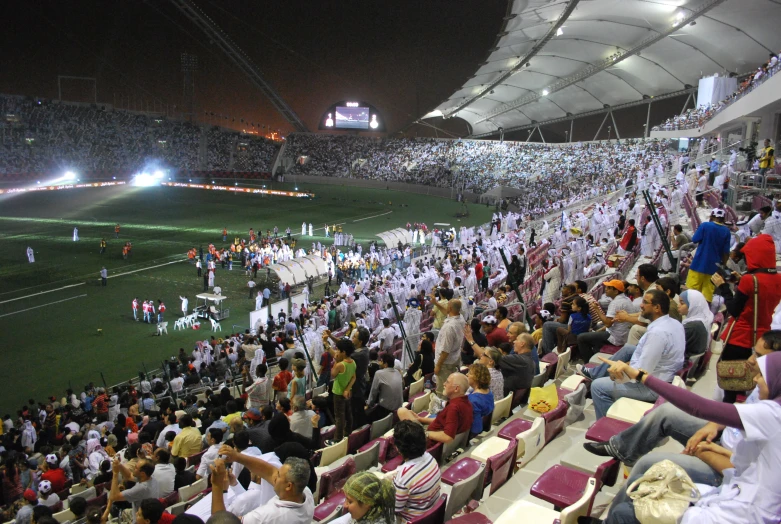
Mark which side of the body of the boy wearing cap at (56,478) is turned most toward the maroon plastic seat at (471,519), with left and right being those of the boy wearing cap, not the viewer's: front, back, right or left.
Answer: back

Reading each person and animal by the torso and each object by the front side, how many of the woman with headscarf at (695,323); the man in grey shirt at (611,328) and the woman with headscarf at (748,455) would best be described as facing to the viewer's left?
3

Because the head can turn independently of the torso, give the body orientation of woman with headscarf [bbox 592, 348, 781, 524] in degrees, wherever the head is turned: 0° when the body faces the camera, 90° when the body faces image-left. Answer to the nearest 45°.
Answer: approximately 90°

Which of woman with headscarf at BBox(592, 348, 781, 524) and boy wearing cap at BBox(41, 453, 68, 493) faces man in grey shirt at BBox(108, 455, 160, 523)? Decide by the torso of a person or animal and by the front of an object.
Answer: the woman with headscarf

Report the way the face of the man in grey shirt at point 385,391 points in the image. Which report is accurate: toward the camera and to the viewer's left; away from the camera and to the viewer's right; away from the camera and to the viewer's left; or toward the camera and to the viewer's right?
away from the camera and to the viewer's left

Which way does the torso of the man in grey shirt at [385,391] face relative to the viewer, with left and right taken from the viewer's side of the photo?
facing away from the viewer and to the left of the viewer

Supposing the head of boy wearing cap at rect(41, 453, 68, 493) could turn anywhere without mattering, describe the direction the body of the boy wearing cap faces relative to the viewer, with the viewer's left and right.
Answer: facing away from the viewer and to the left of the viewer

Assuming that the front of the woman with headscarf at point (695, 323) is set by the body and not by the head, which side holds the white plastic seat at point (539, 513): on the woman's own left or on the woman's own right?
on the woman's own left

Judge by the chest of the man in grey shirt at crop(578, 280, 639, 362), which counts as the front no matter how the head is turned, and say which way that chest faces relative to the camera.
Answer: to the viewer's left

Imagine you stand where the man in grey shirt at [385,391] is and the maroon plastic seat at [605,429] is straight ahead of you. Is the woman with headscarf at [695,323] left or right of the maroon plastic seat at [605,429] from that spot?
left

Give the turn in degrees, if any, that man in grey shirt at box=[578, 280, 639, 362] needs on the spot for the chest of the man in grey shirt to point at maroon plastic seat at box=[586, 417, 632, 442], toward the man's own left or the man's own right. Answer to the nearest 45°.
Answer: approximately 90° to the man's own left

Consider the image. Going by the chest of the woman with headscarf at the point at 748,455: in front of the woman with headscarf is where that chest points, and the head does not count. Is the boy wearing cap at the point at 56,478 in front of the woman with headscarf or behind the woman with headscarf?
in front
